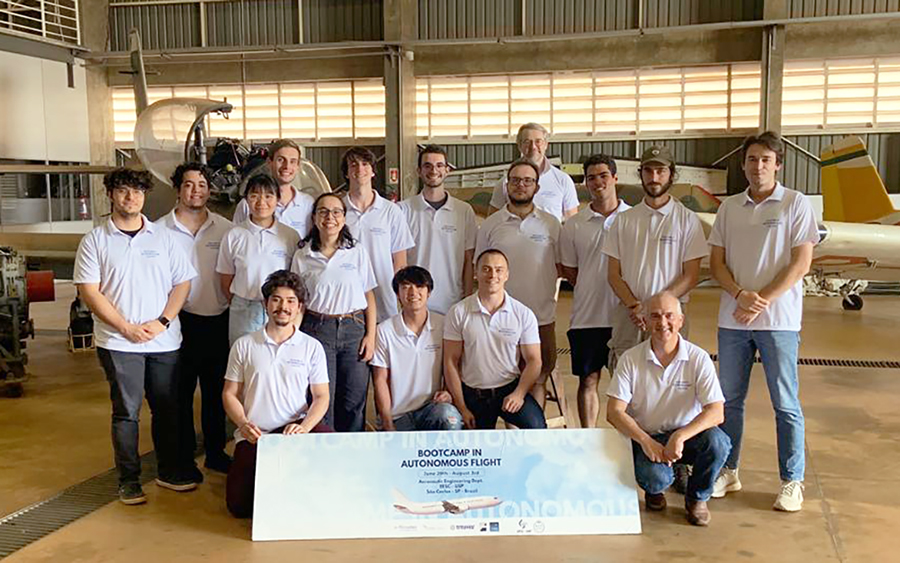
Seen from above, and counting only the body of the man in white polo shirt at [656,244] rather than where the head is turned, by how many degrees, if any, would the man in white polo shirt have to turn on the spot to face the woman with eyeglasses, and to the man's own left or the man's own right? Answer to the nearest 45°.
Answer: approximately 90° to the man's own right

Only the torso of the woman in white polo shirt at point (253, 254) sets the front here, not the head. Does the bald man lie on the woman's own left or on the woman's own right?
on the woman's own left

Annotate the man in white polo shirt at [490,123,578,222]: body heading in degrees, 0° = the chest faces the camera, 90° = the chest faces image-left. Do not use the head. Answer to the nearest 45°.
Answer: approximately 0°

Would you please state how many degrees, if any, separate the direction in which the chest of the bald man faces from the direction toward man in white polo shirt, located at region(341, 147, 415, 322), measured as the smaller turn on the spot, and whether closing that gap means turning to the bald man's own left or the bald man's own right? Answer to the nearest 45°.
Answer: approximately 90° to the bald man's own right

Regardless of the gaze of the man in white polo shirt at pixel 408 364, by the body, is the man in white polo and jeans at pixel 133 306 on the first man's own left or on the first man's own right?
on the first man's own right
